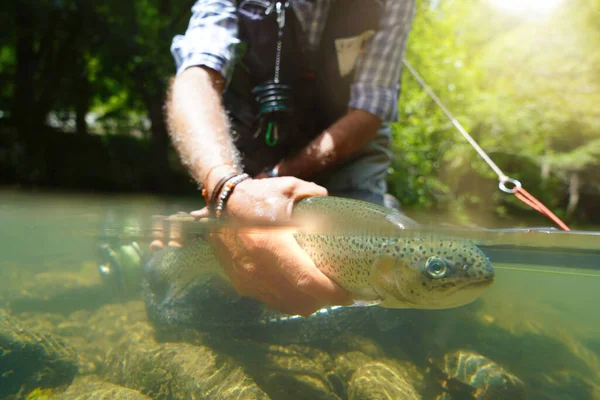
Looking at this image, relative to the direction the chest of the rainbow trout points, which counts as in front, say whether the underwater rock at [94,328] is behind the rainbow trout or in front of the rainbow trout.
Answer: behind

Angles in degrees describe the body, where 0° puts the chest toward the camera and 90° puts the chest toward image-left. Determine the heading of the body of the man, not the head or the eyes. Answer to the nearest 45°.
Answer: approximately 0°

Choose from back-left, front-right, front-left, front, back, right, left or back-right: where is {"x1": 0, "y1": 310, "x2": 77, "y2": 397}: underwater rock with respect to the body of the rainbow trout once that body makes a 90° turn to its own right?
right

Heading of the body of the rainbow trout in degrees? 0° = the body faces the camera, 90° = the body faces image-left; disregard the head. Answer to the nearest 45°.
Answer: approximately 270°
